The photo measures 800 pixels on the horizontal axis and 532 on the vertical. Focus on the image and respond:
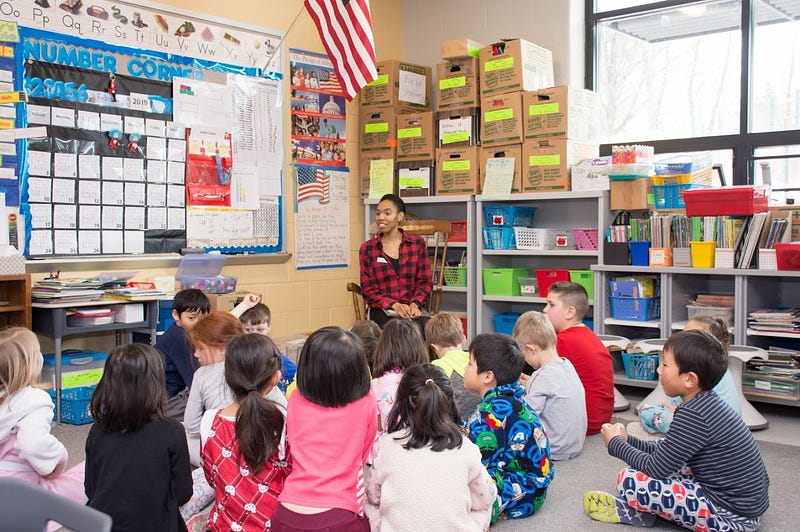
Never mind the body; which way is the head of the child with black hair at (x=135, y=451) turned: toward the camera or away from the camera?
away from the camera

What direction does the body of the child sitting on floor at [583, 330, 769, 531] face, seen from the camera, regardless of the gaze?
to the viewer's left

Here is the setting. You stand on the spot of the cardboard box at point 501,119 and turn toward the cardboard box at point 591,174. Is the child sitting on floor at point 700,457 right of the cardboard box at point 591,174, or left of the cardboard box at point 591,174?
right

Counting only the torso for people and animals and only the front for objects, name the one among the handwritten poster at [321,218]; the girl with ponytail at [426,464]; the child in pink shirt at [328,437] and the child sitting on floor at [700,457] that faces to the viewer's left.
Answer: the child sitting on floor

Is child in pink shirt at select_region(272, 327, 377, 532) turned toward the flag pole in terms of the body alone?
yes

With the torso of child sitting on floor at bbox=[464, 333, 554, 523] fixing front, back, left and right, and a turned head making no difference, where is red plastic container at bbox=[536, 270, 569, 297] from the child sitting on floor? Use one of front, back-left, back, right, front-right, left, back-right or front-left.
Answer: front-right

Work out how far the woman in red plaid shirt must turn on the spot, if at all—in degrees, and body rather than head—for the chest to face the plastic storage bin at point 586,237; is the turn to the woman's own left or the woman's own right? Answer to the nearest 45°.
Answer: approximately 90° to the woman's own left

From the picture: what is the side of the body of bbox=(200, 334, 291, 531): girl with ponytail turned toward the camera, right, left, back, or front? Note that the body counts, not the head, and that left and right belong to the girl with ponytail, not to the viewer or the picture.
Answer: back

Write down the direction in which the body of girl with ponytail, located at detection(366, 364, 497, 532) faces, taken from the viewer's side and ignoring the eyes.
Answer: away from the camera
